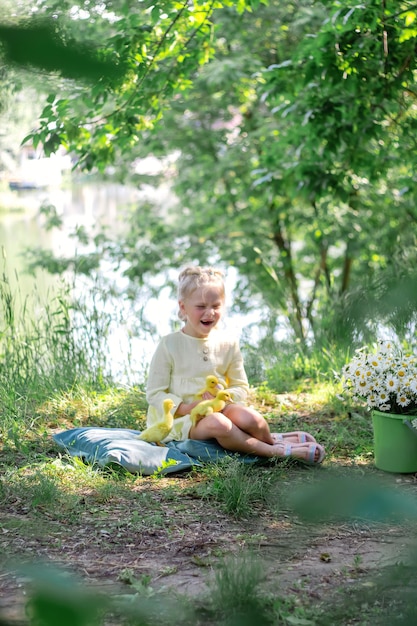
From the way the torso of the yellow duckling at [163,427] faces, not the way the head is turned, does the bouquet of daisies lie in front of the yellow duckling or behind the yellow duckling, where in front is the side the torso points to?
in front

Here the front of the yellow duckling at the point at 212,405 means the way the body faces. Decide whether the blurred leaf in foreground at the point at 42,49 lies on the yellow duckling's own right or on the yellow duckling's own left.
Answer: on the yellow duckling's own right

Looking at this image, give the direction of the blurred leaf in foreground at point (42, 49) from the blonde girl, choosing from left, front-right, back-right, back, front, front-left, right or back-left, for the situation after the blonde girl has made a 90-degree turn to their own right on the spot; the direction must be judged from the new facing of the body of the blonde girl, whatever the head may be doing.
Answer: front-left

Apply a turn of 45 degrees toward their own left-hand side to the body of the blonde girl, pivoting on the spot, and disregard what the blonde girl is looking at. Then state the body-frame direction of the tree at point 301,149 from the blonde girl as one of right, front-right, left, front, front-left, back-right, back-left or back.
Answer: left

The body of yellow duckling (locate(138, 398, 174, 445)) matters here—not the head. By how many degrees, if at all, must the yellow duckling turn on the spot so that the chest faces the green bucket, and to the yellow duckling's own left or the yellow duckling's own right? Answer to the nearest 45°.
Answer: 0° — it already faces it

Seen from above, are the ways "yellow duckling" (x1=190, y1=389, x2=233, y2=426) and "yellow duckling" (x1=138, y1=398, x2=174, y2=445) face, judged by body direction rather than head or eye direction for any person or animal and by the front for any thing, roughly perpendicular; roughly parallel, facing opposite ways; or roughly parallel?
roughly parallel

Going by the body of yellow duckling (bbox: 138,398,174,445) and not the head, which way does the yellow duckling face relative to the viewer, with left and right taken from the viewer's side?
facing to the right of the viewer

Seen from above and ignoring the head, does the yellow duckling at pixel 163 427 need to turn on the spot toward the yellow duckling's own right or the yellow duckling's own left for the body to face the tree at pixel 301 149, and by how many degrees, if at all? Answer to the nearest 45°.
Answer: approximately 90° to the yellow duckling's own left

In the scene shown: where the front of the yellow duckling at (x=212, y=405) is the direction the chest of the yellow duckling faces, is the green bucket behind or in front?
in front

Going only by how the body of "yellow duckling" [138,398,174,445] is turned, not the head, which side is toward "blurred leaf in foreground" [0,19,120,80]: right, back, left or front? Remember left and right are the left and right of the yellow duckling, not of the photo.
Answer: right

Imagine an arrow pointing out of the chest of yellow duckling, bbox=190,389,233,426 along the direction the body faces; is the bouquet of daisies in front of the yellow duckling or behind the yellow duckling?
in front

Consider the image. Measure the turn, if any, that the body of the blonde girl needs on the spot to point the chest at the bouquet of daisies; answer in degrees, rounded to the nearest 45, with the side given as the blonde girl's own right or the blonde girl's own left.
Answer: approximately 45° to the blonde girl's own left
